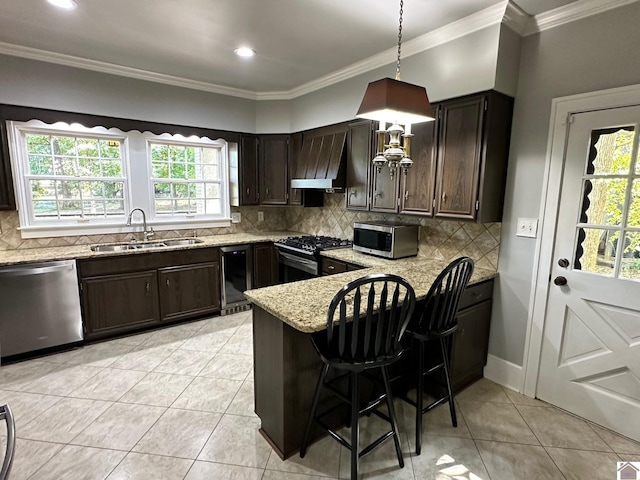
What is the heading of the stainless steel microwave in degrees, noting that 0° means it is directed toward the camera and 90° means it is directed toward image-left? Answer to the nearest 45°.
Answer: approximately 45°

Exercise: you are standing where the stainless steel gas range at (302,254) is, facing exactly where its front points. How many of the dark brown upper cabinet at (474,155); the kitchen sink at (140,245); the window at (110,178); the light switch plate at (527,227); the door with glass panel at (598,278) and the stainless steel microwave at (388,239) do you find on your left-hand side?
4

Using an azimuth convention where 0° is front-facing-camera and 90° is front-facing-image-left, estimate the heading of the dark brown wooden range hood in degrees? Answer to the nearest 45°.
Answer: approximately 45°

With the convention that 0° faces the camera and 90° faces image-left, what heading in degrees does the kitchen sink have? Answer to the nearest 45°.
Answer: approximately 0°

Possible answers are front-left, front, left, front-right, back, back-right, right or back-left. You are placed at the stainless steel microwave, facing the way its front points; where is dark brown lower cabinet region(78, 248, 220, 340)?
front-right

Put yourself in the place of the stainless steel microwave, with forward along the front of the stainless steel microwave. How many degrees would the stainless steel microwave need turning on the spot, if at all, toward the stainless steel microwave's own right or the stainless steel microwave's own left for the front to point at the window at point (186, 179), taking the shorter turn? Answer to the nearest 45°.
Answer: approximately 45° to the stainless steel microwave's own right

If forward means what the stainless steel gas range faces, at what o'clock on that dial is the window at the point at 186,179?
The window is roughly at 2 o'clock from the stainless steel gas range.

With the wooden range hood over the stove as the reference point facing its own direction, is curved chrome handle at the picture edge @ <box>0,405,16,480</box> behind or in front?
in front

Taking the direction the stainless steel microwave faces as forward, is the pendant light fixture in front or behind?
in front
